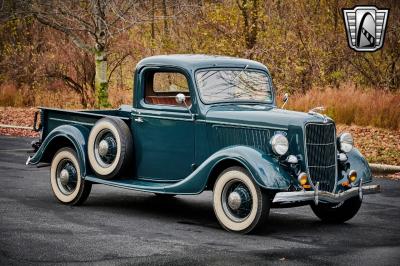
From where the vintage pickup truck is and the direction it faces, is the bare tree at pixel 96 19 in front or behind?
behind

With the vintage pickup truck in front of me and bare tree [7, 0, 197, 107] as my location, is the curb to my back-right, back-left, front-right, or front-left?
front-left

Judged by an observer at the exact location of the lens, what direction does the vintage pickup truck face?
facing the viewer and to the right of the viewer

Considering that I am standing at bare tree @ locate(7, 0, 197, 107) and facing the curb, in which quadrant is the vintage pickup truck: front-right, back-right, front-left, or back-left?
front-right

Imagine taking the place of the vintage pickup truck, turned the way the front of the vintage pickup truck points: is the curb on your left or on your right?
on your left
